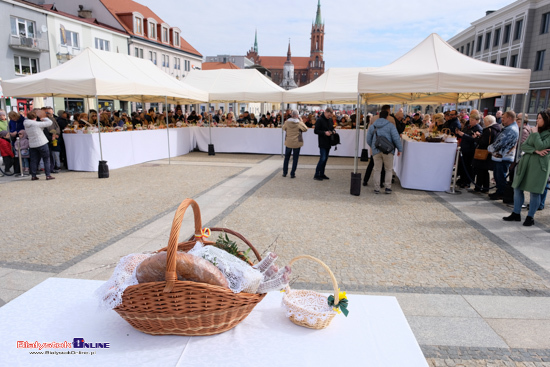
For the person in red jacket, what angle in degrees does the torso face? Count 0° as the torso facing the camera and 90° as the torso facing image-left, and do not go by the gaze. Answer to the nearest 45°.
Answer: approximately 270°

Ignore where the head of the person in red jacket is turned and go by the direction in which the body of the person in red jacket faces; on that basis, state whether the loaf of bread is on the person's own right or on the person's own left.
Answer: on the person's own right

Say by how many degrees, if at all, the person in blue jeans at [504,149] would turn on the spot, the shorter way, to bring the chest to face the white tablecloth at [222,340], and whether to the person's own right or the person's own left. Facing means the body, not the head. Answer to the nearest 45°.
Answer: approximately 90° to the person's own left

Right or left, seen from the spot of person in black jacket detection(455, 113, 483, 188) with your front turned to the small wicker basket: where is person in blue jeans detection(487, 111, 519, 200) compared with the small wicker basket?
left

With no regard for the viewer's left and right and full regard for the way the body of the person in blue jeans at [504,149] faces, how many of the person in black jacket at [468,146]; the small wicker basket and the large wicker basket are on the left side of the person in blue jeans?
2

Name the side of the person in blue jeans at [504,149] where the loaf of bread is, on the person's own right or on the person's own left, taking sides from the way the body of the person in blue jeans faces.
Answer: on the person's own left

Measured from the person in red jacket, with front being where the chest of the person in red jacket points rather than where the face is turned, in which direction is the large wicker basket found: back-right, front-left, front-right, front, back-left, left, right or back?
right

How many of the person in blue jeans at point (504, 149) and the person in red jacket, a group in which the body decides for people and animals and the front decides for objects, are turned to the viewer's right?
1

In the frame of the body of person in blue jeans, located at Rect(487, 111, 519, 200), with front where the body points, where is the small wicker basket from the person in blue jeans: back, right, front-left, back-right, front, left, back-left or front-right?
left

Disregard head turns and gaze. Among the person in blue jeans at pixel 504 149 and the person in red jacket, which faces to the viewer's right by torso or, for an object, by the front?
the person in red jacket

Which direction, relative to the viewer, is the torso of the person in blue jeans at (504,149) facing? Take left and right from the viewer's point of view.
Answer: facing to the left of the viewer
